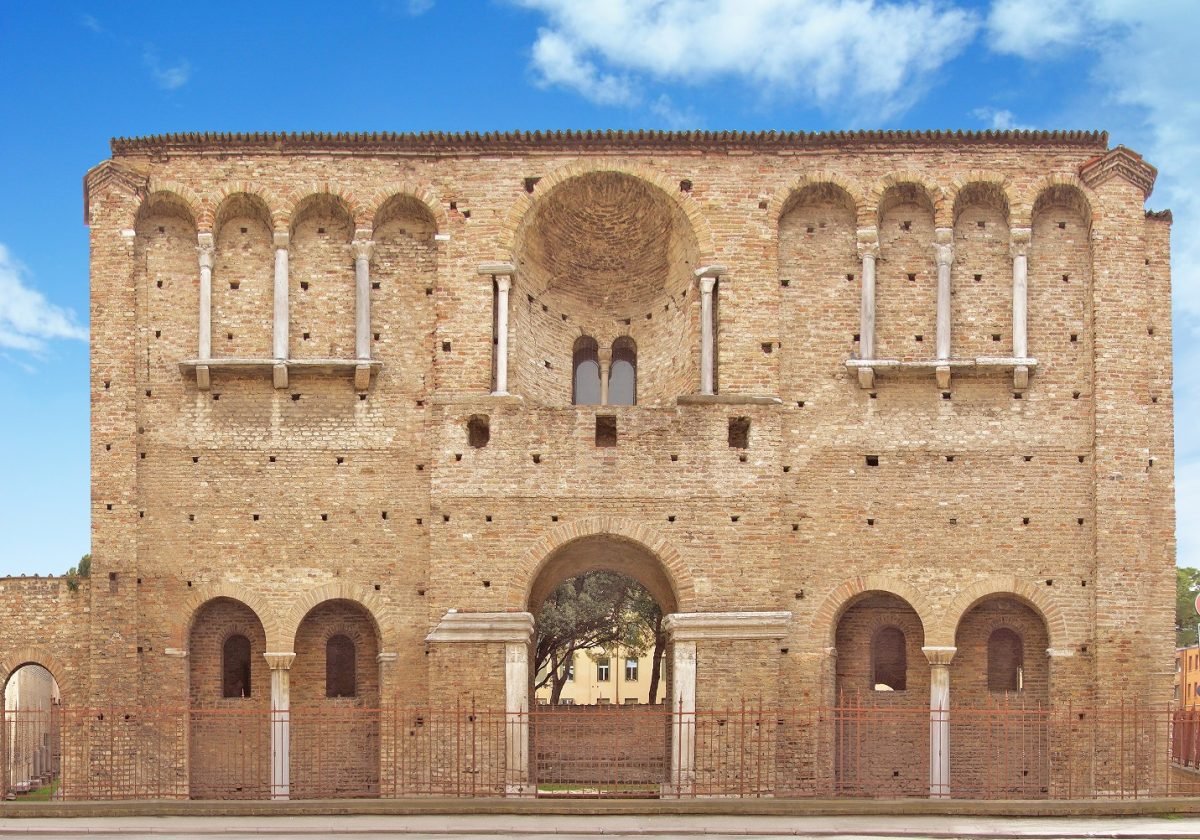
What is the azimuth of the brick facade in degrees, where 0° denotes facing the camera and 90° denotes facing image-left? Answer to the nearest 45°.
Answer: approximately 0°

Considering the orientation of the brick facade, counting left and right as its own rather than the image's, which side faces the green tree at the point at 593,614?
back
